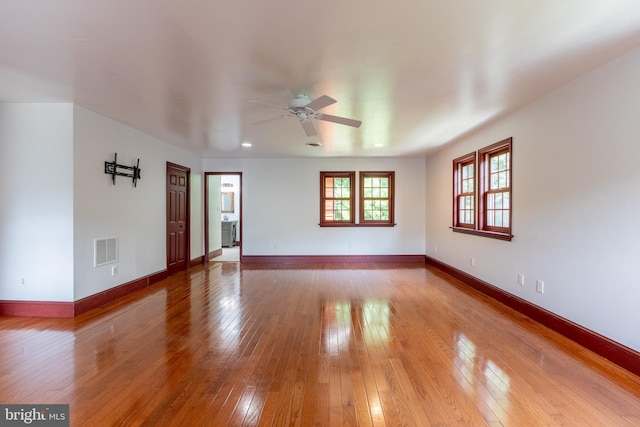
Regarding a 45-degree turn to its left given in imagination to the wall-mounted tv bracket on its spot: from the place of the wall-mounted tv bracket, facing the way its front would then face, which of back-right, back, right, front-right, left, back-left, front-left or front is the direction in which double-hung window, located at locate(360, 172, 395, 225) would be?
front

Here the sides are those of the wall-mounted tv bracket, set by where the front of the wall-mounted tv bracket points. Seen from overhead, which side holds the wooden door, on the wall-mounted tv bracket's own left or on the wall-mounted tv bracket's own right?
on the wall-mounted tv bracket's own left

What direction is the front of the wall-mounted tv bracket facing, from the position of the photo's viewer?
facing the viewer and to the right of the viewer

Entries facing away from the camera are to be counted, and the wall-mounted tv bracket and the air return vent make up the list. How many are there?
0

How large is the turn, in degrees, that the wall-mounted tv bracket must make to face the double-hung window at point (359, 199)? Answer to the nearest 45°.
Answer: approximately 45° to its left

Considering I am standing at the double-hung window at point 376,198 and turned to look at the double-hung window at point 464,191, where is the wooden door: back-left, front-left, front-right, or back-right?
back-right

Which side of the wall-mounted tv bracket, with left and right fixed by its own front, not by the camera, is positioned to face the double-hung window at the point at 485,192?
front
